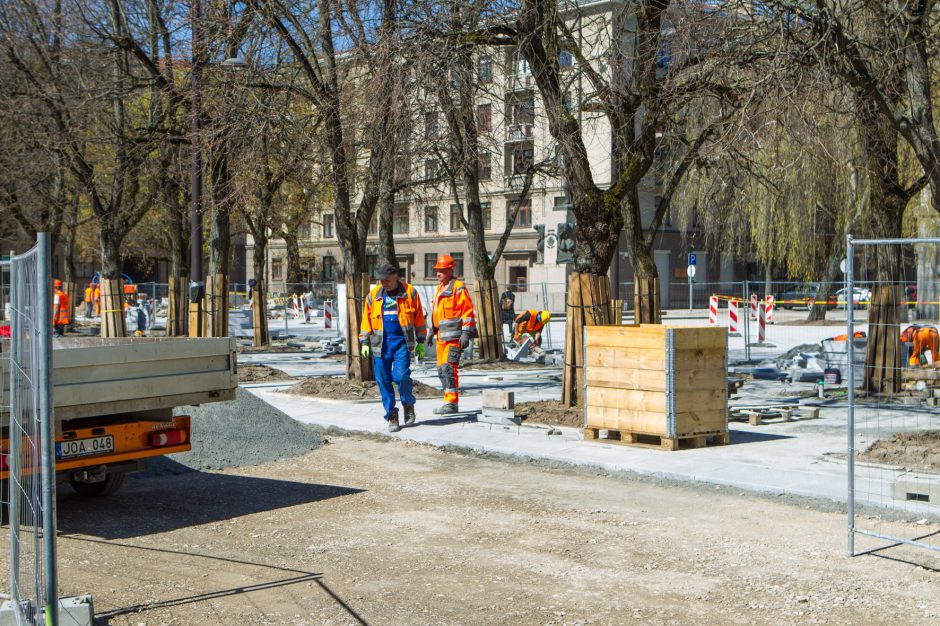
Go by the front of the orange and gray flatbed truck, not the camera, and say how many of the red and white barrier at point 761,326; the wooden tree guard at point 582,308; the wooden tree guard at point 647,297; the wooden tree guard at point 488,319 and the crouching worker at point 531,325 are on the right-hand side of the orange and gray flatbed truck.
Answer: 5

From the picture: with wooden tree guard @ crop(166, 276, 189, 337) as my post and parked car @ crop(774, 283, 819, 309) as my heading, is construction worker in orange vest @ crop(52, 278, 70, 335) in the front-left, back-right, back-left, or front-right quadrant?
back-left

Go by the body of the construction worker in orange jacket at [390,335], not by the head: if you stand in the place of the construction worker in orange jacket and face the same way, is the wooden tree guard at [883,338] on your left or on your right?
on your left

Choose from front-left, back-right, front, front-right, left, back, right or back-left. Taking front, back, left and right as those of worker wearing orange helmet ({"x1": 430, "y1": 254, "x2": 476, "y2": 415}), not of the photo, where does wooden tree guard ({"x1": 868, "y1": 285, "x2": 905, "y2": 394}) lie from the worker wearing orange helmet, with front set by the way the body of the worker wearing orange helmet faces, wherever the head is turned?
back-left

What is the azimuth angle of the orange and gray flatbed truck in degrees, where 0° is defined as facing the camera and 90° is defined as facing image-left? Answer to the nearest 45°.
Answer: approximately 135°

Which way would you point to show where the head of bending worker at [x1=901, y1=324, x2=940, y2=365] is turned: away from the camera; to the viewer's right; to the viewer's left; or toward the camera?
to the viewer's left

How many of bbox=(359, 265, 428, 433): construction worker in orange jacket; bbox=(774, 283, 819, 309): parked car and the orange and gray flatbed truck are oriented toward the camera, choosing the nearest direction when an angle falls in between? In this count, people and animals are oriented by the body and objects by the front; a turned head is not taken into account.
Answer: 1

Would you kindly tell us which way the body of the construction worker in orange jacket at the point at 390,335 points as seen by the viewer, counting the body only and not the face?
toward the camera

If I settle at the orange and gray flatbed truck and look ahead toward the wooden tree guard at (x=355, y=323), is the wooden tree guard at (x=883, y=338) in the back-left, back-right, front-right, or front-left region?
front-right

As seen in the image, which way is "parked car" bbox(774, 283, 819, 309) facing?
to the viewer's left

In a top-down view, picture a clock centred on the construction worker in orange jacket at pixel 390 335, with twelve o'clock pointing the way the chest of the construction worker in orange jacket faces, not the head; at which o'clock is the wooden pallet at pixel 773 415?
The wooden pallet is roughly at 9 o'clock from the construction worker in orange jacket.

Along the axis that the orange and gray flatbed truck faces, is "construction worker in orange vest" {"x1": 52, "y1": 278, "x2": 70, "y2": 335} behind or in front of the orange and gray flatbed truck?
in front

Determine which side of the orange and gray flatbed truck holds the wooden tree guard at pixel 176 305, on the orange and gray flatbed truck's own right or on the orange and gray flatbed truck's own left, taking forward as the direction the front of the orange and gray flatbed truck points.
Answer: on the orange and gray flatbed truck's own right

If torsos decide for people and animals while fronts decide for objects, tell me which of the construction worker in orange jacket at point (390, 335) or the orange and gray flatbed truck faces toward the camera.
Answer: the construction worker in orange jacket

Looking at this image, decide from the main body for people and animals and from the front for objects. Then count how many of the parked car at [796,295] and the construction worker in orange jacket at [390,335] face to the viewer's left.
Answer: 1
